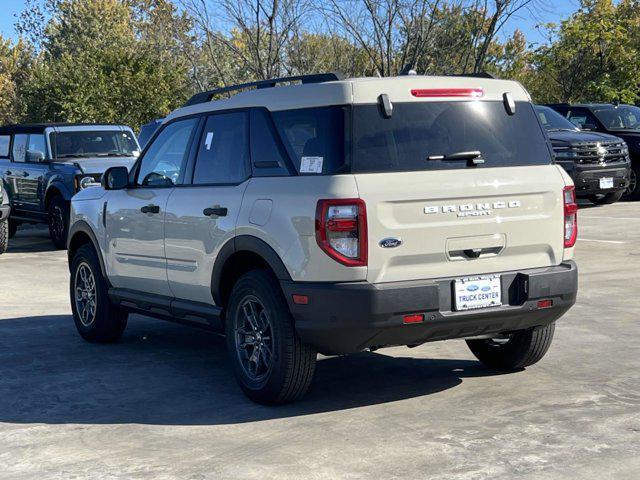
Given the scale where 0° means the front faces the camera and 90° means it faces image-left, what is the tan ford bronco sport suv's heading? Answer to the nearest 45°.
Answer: approximately 135°

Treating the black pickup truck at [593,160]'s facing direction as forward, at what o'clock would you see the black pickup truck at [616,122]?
the black pickup truck at [616,122] is roughly at 8 o'clock from the black pickup truck at [593,160].

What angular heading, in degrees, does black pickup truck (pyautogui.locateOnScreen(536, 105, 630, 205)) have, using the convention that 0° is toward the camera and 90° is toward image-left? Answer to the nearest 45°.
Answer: approximately 315°

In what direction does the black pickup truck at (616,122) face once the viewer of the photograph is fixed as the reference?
facing the viewer and to the right of the viewer

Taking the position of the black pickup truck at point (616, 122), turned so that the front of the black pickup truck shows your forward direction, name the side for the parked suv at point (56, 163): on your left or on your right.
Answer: on your right

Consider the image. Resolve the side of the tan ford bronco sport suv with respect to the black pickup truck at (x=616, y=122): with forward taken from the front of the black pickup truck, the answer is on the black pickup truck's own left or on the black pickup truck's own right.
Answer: on the black pickup truck's own right

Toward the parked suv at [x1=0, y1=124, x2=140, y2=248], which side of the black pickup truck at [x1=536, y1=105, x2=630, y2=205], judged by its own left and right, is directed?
right

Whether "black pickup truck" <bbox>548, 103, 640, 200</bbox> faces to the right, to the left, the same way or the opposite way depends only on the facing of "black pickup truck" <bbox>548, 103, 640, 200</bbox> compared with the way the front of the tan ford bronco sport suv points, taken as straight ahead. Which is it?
the opposite way

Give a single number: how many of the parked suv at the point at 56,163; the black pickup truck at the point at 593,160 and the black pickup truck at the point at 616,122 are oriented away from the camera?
0

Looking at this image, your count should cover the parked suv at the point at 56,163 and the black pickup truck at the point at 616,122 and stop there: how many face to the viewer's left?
0

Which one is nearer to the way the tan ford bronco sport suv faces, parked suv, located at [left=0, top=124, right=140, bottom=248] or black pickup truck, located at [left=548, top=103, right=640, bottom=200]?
the parked suv
